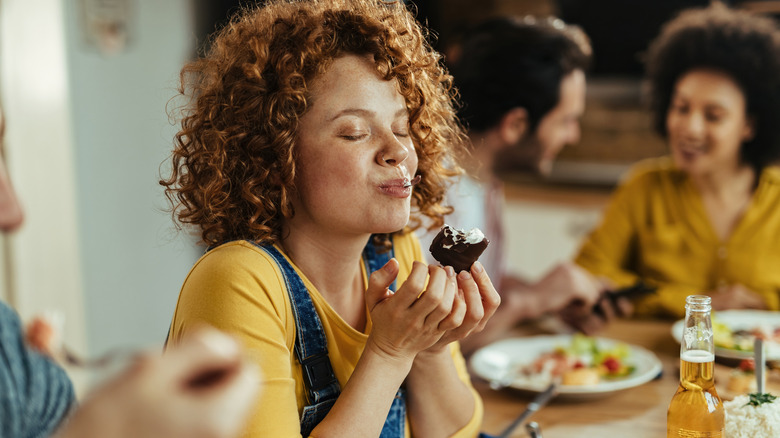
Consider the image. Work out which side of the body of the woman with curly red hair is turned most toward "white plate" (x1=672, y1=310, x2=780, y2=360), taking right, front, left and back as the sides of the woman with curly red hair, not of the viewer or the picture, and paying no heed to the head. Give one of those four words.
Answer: left

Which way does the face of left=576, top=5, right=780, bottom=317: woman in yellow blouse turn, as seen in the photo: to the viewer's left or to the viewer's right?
to the viewer's left

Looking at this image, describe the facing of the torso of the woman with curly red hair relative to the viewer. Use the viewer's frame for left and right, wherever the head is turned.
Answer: facing the viewer and to the right of the viewer

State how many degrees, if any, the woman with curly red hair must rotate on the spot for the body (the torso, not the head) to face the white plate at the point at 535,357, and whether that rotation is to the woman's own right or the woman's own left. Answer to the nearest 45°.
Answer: approximately 90° to the woman's own left

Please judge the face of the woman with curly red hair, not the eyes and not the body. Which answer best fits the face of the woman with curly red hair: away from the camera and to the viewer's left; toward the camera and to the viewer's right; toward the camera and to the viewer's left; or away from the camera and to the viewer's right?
toward the camera and to the viewer's right

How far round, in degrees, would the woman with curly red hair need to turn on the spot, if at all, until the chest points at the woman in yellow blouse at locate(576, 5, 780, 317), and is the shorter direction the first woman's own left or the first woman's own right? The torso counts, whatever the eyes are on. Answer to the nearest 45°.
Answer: approximately 90° to the first woman's own left
